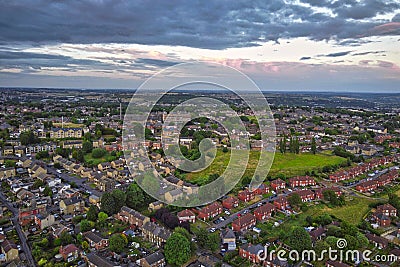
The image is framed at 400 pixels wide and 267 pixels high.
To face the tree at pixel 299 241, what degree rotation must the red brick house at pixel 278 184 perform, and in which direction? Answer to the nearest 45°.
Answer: approximately 45° to its right

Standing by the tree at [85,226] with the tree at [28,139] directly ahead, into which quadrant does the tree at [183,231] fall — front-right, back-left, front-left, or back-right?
back-right

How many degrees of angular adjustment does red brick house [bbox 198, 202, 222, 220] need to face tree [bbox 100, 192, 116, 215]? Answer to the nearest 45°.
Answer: approximately 135° to its right

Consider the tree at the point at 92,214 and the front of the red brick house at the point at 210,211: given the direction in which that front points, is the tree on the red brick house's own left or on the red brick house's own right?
on the red brick house's own right

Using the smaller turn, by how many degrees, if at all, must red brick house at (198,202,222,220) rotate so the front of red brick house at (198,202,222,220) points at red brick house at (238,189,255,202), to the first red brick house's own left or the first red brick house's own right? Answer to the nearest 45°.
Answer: approximately 90° to the first red brick house's own left

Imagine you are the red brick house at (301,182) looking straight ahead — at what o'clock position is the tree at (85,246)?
The tree is roughly at 1 o'clock from the red brick house.

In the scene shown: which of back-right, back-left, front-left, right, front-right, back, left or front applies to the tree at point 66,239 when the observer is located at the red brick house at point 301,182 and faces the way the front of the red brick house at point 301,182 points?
front-right

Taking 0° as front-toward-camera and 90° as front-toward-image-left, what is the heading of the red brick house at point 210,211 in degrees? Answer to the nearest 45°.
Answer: approximately 315°

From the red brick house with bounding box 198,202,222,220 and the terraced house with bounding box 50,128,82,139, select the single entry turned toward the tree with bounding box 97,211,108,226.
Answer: the terraced house

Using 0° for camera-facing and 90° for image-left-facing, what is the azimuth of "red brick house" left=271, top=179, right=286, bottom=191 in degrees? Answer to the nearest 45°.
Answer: approximately 315°

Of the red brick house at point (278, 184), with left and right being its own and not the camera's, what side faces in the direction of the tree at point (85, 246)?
right

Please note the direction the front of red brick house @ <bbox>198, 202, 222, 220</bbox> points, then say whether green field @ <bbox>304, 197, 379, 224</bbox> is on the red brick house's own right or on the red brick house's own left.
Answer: on the red brick house's own left
